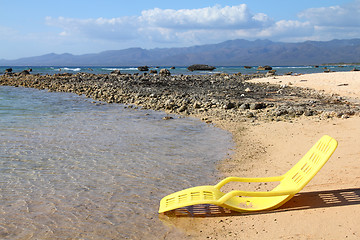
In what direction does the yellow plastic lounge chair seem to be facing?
to the viewer's left
